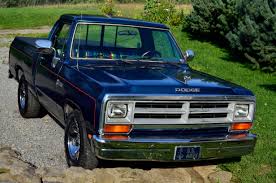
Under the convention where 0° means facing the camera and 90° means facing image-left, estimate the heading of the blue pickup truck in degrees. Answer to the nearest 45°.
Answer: approximately 315°

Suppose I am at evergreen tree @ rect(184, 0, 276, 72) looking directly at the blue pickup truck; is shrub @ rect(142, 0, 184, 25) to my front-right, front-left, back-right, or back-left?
back-right

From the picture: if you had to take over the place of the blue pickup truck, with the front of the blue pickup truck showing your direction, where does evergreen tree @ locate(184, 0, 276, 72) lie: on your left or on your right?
on your left

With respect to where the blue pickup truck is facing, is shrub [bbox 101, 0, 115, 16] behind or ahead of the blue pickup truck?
behind
